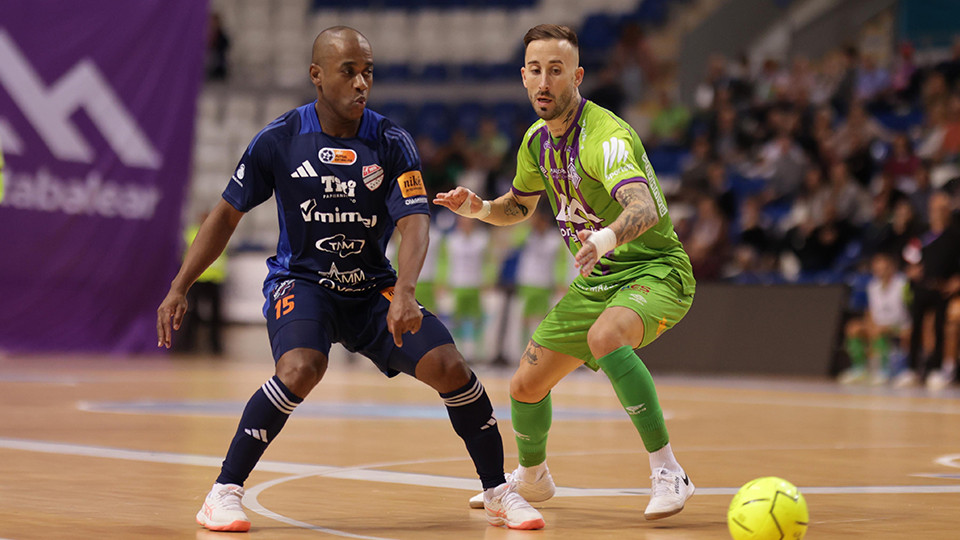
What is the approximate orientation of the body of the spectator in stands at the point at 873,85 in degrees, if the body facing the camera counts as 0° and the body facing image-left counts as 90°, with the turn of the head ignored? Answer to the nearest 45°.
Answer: approximately 45°

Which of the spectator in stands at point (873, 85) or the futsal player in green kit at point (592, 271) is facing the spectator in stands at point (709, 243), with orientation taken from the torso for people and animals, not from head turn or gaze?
the spectator in stands at point (873, 85)

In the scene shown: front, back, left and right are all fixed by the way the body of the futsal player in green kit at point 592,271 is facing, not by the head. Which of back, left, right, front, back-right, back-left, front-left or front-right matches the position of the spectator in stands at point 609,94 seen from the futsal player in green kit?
back-right

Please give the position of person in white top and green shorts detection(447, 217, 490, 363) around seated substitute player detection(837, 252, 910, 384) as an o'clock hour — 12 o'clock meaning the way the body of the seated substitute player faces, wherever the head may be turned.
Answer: The person in white top and green shorts is roughly at 2 o'clock from the seated substitute player.

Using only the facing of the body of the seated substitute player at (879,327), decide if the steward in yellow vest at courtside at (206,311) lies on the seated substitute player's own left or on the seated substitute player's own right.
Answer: on the seated substitute player's own right

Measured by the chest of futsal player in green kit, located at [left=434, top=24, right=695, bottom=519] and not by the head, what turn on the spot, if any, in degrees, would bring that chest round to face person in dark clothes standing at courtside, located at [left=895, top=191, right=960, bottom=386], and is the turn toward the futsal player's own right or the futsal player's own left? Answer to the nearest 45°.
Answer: approximately 180°

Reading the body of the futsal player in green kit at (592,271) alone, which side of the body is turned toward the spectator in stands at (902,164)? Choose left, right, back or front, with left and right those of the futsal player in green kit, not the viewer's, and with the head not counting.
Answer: back

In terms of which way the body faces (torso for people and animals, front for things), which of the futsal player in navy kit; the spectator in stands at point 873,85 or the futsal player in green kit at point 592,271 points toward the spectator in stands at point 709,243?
the spectator in stands at point 873,85

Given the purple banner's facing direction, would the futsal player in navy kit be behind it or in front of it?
in front
